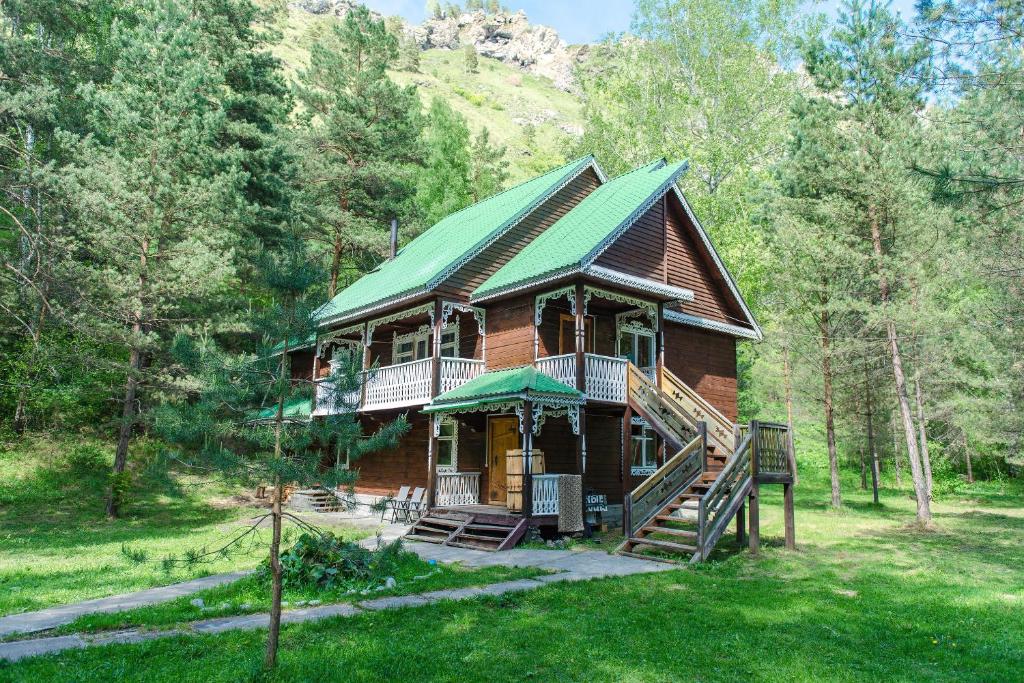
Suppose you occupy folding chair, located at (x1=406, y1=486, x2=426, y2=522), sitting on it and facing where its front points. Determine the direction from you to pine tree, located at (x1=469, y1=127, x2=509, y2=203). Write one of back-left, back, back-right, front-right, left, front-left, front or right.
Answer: back-right

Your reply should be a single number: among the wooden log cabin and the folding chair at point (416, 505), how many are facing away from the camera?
0

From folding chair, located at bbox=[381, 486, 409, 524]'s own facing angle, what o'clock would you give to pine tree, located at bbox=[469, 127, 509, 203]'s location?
The pine tree is roughly at 5 o'clock from the folding chair.

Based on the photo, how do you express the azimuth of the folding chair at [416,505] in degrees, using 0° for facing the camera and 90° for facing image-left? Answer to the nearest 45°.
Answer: approximately 45°

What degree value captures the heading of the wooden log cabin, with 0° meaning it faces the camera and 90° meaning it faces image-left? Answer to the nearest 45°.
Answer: approximately 45°

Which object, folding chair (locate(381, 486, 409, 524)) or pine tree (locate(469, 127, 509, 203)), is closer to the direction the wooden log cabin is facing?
the folding chair

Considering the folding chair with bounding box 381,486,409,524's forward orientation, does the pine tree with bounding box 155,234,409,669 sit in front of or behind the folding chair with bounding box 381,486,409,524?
in front

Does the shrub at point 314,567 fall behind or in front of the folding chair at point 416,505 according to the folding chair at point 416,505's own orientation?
in front

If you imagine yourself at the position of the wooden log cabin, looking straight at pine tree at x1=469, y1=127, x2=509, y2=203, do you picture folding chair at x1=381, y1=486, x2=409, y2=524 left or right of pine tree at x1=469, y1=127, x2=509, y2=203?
left
